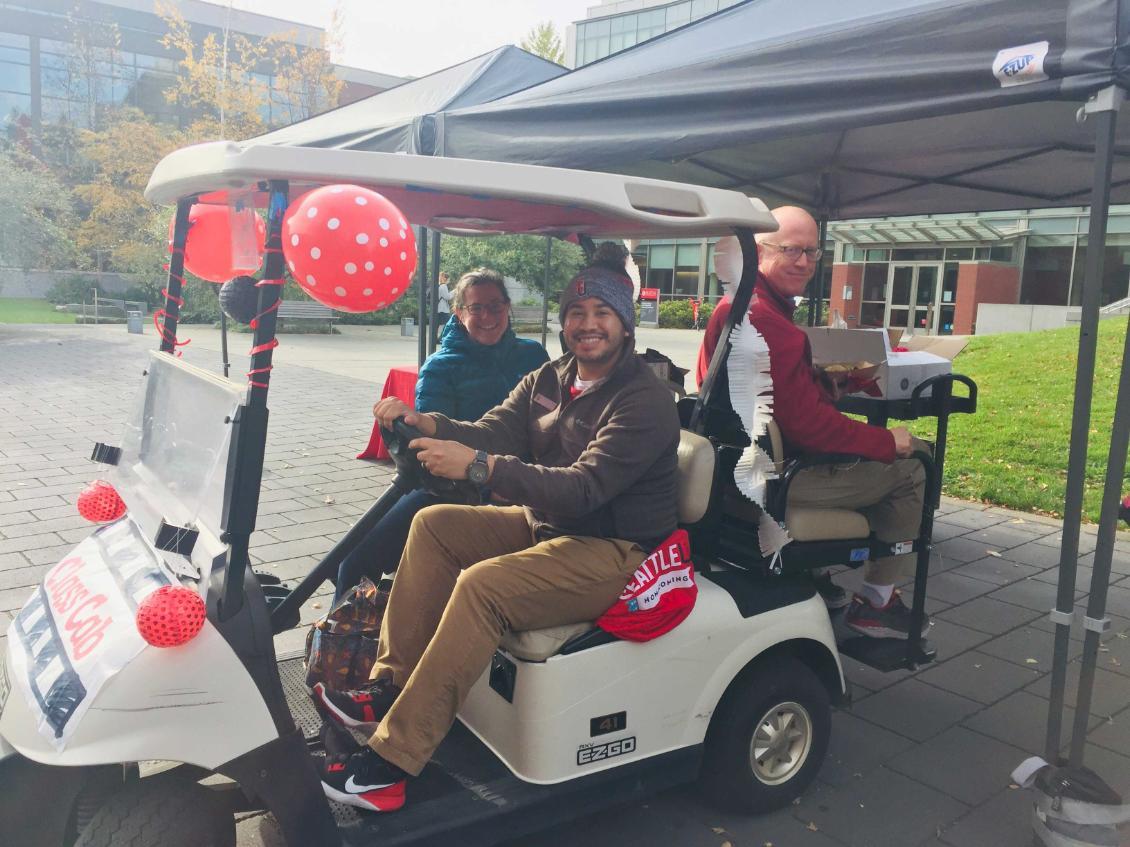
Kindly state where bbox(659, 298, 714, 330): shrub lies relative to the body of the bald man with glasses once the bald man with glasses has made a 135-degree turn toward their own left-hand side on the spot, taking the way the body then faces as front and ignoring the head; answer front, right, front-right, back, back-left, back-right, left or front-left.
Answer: front-right

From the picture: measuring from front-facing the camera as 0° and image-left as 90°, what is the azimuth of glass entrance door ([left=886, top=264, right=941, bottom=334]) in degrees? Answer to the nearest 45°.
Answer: approximately 0°

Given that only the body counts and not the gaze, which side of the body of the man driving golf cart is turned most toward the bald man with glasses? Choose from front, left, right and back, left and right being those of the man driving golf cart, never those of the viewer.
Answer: back

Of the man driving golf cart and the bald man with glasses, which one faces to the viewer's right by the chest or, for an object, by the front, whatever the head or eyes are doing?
the bald man with glasses

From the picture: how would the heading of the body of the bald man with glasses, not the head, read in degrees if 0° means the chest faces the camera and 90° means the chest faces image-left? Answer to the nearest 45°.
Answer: approximately 270°

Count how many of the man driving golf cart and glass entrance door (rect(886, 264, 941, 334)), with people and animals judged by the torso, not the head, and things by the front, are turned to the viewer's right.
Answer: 0

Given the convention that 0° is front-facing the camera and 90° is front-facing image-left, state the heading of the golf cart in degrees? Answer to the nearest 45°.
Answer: approximately 45°

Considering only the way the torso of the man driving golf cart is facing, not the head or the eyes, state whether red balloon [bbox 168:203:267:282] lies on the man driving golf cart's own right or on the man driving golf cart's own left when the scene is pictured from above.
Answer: on the man driving golf cart's own right

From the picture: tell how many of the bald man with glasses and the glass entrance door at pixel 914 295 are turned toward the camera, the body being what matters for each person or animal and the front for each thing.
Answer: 1

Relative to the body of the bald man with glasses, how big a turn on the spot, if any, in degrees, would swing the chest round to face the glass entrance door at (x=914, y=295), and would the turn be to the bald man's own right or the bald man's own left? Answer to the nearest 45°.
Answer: approximately 90° to the bald man's own left

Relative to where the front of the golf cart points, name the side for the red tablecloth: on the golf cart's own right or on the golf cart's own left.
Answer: on the golf cart's own right

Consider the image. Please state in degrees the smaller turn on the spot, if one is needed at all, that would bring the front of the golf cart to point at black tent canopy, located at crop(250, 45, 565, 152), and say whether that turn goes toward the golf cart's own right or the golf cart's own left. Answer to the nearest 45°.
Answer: approximately 135° to the golf cart's own right
